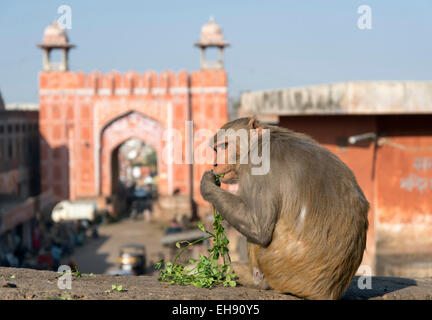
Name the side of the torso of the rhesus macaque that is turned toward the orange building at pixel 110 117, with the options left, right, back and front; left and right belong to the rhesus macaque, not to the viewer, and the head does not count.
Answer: right

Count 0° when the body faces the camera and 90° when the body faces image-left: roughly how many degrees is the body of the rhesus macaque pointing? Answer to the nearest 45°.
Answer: approximately 90°

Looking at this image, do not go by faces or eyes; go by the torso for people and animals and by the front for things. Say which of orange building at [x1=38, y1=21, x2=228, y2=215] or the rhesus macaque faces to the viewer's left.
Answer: the rhesus macaque

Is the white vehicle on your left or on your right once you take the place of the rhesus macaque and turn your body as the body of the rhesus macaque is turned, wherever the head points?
on your right

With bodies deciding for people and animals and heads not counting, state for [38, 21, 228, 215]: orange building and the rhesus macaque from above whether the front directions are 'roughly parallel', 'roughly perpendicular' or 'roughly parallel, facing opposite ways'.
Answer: roughly perpendicular

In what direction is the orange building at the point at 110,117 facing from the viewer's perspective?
toward the camera

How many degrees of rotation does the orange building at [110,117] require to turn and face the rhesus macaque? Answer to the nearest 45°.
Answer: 0° — it already faces it

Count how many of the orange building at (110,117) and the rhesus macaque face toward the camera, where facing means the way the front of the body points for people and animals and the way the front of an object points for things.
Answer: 1
